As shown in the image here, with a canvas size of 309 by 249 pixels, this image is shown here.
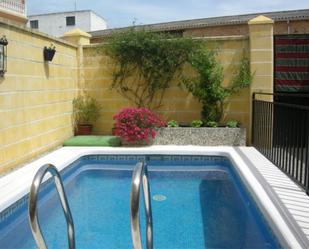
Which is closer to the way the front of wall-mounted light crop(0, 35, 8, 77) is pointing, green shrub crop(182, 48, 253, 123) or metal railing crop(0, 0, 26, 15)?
the green shrub

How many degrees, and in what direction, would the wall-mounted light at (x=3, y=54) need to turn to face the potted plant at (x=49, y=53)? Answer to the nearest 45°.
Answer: approximately 45° to its left

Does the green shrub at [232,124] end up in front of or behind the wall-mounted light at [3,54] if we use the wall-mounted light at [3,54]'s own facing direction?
in front

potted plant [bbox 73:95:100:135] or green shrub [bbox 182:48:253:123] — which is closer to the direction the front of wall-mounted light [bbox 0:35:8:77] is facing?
the green shrub

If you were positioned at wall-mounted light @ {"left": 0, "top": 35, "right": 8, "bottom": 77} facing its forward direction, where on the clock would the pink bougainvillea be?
The pink bougainvillea is roughly at 11 o'clock from the wall-mounted light.

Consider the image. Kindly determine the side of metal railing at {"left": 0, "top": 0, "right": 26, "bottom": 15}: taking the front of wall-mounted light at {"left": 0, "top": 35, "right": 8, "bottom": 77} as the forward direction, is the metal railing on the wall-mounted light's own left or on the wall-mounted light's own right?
on the wall-mounted light's own left

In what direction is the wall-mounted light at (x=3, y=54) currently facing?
to the viewer's right

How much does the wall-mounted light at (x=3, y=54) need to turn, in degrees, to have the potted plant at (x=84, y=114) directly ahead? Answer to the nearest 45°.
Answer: approximately 45° to its left

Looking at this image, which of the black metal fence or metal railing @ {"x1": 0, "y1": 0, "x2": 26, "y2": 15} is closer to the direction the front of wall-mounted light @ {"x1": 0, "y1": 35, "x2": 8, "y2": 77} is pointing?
the black metal fence

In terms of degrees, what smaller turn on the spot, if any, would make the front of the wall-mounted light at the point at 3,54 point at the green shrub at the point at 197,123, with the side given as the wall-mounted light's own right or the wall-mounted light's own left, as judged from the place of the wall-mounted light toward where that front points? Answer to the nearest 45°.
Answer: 0° — it already faces it

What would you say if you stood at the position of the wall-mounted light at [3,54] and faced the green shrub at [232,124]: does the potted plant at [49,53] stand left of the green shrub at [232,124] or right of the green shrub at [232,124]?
left

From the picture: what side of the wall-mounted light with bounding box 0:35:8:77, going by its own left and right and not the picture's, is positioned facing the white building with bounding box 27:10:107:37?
left

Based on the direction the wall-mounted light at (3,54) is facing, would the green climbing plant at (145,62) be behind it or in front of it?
in front

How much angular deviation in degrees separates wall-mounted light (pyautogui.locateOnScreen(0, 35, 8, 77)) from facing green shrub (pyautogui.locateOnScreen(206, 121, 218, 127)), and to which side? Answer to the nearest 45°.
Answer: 0° — it already faces it

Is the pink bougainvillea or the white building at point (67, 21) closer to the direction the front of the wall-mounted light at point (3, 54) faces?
the pink bougainvillea
